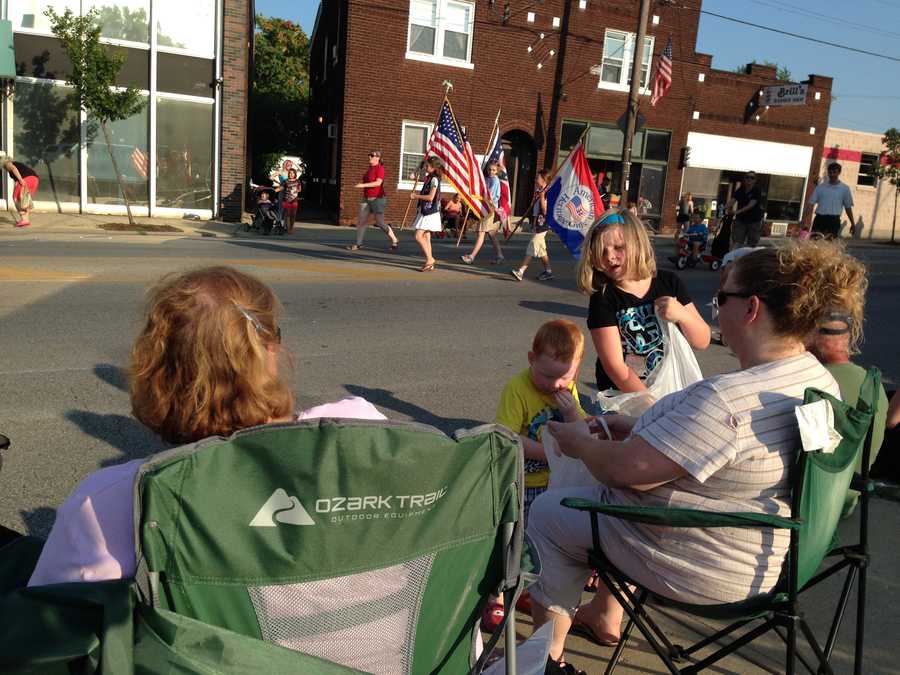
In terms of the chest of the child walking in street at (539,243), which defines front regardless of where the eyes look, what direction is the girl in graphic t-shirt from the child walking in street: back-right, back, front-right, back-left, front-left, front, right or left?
left

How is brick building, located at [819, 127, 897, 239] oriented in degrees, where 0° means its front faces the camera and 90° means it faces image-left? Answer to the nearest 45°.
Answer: approximately 0°

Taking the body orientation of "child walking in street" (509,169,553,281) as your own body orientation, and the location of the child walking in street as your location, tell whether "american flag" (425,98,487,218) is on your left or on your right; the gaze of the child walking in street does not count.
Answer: on your right

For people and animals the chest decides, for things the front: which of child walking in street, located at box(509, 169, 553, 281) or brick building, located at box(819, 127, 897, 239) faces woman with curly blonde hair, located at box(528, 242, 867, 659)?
the brick building

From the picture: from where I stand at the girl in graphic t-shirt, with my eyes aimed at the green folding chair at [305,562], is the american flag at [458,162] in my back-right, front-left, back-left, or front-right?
back-right

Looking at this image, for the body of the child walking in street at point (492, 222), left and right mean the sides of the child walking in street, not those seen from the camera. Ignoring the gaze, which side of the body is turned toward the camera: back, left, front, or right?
left

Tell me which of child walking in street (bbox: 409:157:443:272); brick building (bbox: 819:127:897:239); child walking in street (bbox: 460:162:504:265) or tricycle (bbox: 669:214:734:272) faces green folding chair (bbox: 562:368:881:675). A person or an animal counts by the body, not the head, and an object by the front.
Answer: the brick building

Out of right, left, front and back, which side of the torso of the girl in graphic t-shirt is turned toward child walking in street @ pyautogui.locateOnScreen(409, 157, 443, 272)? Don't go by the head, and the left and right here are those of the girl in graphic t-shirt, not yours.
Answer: back

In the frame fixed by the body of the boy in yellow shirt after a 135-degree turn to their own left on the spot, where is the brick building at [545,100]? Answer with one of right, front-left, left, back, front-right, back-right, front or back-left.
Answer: front

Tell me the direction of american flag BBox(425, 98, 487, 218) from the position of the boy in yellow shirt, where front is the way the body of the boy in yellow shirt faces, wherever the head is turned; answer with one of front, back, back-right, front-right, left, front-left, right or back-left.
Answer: back-left

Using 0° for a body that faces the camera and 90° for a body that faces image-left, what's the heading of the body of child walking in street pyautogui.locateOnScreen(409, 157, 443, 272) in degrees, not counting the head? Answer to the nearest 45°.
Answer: approximately 90°

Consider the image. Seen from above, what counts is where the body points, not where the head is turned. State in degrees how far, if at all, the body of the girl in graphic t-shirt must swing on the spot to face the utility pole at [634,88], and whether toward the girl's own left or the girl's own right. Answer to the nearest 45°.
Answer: approximately 180°

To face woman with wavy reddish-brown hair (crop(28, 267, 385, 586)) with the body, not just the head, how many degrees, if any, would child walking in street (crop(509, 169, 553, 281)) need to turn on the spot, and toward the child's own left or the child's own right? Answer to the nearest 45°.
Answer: approximately 90° to the child's own left
